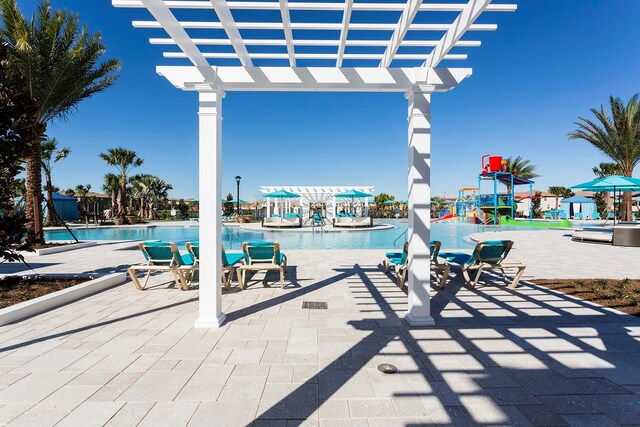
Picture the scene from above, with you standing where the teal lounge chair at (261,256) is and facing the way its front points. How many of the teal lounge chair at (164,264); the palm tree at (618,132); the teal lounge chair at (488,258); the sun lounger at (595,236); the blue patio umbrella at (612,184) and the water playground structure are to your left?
1

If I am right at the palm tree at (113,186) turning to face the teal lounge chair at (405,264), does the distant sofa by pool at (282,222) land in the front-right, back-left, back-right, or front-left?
front-left

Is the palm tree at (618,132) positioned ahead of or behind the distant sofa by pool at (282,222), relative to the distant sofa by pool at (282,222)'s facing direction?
behind

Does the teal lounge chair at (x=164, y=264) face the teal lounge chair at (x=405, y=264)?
no

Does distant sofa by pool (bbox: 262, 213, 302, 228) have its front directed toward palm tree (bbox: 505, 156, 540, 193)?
no
